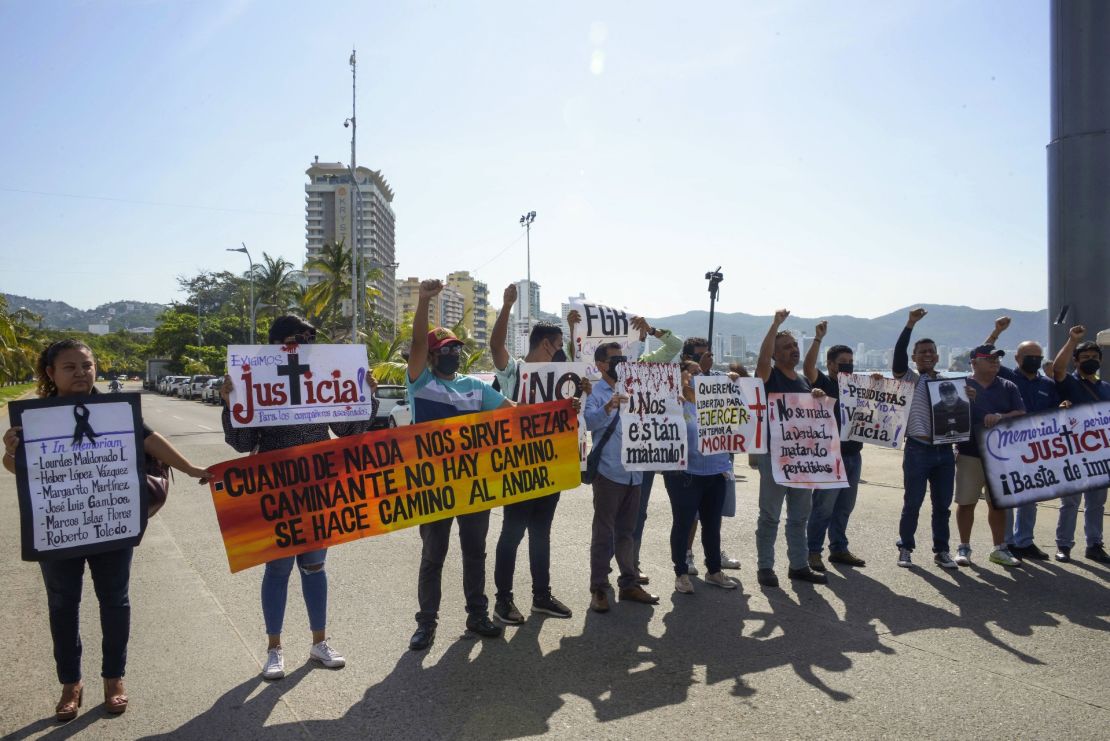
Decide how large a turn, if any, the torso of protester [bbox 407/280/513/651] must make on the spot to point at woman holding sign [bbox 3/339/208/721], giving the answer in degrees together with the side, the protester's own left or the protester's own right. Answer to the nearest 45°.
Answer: approximately 45° to the protester's own right

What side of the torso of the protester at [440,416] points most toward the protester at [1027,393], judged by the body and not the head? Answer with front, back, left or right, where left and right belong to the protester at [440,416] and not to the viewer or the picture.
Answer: left

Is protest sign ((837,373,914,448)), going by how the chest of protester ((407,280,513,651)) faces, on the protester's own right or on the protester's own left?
on the protester's own left

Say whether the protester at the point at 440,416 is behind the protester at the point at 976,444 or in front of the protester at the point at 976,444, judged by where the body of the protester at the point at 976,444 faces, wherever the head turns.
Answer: in front

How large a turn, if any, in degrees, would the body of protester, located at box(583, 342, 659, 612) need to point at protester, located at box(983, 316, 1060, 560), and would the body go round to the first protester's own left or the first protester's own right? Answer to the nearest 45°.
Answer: approximately 90° to the first protester's own left

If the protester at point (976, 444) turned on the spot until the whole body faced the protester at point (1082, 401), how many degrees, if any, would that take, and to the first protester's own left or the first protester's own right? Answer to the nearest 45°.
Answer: approximately 135° to the first protester's own left

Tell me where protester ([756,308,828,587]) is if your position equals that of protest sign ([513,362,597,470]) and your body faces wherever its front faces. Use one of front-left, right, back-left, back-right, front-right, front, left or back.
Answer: left

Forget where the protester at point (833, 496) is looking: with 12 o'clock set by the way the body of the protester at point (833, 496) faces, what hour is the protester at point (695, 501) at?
the protester at point (695, 501) is roughly at 3 o'clock from the protester at point (833, 496).

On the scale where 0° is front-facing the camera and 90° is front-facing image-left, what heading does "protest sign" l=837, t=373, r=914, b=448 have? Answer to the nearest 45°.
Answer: approximately 0°

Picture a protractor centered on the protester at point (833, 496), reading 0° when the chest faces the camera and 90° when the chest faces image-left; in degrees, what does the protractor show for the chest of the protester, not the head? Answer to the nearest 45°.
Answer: approximately 315°

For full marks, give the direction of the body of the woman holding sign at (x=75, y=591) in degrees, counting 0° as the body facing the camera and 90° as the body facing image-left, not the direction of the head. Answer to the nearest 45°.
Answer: approximately 0°
